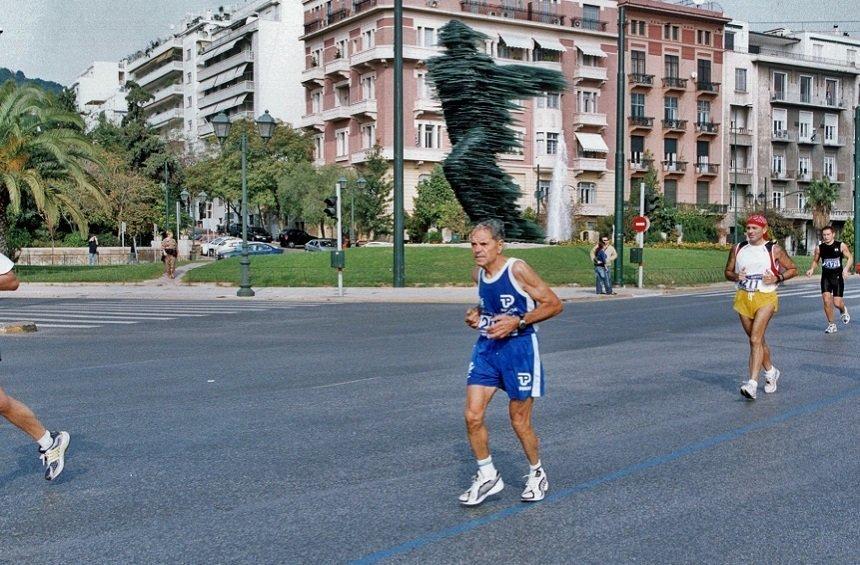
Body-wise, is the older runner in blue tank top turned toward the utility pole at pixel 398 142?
no

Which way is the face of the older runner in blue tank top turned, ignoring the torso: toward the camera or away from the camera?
toward the camera

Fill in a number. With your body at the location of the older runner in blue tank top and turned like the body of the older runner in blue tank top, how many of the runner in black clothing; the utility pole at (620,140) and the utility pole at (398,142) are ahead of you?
0

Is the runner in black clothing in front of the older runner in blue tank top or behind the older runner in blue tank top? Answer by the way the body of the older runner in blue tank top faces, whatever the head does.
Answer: behind

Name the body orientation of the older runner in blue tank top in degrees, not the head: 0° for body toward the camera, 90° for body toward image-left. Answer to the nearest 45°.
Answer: approximately 45°

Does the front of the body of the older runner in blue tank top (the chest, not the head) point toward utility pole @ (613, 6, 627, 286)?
no

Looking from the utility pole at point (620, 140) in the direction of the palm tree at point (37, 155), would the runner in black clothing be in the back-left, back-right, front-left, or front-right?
back-left

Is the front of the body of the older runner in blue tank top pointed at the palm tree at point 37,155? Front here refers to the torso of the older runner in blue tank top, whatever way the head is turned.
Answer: no
